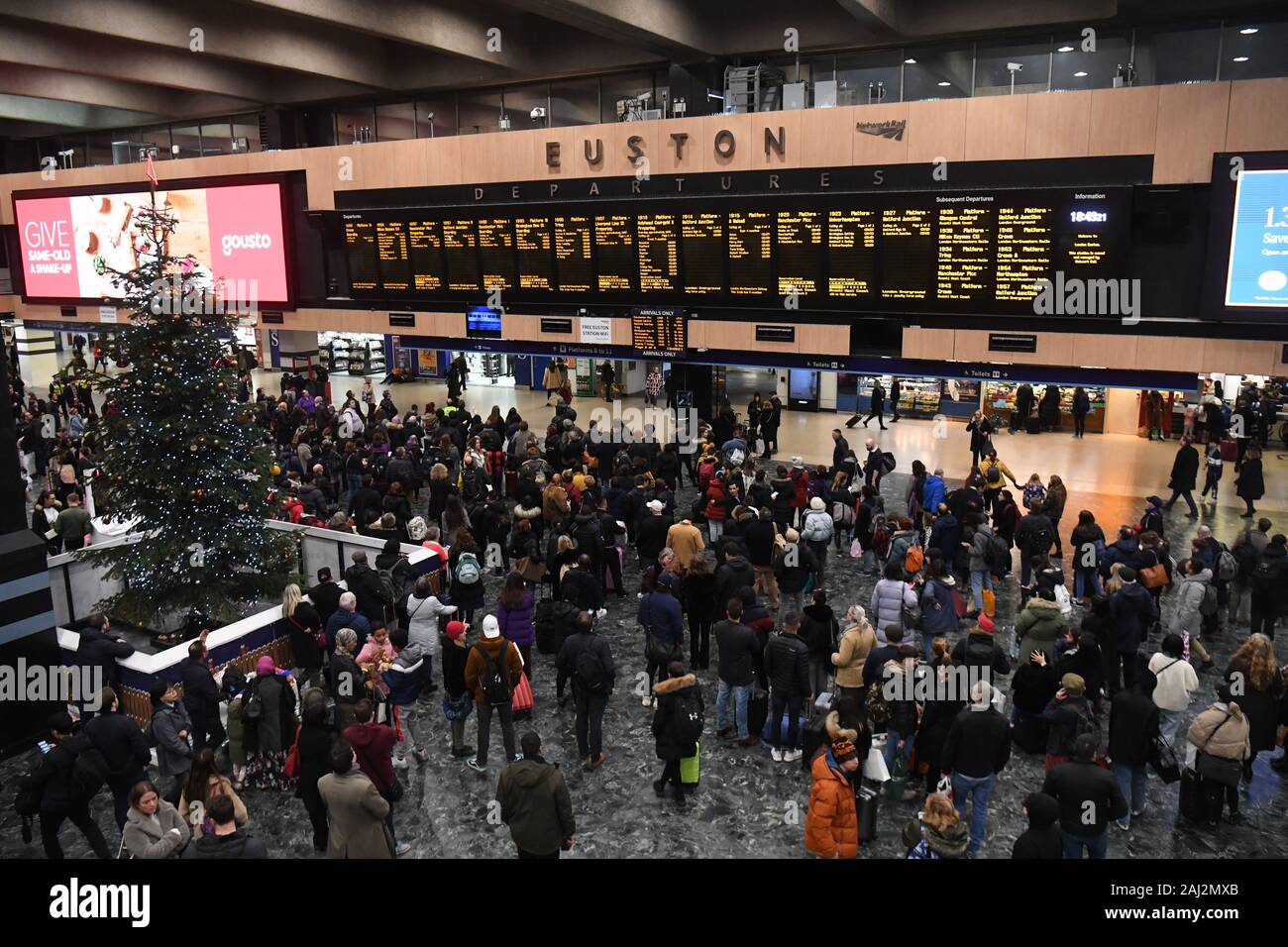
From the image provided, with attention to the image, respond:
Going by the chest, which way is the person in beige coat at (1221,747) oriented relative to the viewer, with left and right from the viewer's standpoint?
facing away from the viewer

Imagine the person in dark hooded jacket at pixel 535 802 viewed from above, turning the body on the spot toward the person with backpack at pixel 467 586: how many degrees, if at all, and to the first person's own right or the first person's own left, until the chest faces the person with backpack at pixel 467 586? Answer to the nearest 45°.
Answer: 0° — they already face them

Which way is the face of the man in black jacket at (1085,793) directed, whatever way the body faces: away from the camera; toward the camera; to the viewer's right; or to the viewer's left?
away from the camera

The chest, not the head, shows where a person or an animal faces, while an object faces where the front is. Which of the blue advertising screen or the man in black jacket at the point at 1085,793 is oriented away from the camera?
the man in black jacket

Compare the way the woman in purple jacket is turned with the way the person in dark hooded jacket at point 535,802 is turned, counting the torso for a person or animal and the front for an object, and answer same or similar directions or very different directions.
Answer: same or similar directions

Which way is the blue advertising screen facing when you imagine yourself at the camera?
facing the viewer

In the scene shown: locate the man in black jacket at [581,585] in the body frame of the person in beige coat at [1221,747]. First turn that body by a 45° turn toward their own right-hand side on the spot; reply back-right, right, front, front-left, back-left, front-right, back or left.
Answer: back-left

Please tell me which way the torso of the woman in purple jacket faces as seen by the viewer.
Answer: away from the camera

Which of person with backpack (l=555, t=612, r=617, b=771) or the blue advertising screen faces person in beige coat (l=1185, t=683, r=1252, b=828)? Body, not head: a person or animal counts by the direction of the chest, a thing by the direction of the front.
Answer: the blue advertising screen

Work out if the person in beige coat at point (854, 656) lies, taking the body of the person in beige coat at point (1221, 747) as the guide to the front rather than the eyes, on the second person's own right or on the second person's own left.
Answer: on the second person's own left

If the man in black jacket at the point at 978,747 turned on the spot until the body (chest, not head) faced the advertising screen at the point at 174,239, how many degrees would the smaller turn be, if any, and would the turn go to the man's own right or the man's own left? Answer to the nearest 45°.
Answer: approximately 45° to the man's own left

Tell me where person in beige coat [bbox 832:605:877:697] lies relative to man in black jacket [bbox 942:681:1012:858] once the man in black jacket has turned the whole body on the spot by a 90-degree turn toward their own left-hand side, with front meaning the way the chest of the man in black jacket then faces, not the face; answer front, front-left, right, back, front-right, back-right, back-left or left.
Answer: front-right

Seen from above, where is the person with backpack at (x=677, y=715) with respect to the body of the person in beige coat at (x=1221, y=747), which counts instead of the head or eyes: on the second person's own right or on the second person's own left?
on the second person's own left

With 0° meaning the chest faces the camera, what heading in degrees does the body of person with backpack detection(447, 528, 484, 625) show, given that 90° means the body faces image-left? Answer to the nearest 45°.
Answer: approximately 180°

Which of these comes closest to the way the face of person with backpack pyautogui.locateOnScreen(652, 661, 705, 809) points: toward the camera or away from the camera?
away from the camera

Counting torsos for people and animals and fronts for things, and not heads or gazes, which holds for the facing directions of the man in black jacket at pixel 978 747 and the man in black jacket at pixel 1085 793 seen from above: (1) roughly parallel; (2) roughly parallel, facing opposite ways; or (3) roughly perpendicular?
roughly parallel

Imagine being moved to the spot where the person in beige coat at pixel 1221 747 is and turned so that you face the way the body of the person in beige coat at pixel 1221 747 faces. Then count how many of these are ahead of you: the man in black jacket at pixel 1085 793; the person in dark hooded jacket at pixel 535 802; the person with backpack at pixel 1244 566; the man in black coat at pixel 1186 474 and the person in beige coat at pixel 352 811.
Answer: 2

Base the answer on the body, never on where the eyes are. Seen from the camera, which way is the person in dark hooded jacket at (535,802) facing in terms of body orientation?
away from the camera

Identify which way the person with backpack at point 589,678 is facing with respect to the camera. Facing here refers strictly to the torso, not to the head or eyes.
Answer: away from the camera

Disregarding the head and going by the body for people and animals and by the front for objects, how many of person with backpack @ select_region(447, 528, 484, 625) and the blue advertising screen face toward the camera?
1
